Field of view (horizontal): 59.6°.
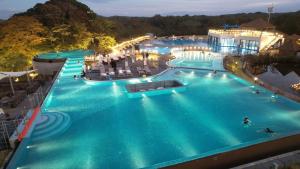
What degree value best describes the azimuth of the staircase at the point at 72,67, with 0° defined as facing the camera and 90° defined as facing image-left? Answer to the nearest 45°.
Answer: approximately 0°

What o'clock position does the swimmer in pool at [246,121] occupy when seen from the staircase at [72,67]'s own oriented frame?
The swimmer in pool is roughly at 11 o'clock from the staircase.

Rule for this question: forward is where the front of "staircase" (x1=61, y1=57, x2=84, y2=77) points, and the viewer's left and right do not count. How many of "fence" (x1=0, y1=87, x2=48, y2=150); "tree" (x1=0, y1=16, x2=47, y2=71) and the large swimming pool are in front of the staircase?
2

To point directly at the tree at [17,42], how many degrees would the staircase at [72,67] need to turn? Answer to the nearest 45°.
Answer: approximately 135° to its right

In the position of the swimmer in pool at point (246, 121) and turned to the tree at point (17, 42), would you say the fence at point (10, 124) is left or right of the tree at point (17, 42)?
left

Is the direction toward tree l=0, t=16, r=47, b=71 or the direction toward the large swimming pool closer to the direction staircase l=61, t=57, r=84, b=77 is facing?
the large swimming pool

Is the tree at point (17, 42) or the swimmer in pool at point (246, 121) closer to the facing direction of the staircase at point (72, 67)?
the swimmer in pool

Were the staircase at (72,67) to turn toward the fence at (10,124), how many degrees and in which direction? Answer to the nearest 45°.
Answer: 0° — it already faces it

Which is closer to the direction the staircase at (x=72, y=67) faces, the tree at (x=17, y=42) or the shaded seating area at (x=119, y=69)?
the shaded seating area
